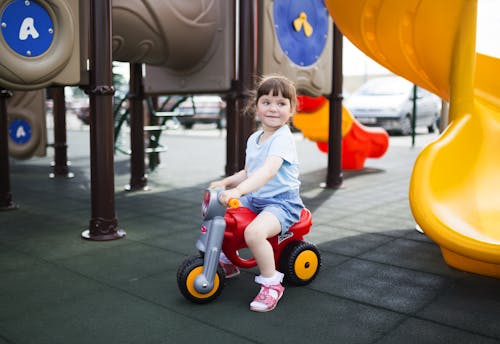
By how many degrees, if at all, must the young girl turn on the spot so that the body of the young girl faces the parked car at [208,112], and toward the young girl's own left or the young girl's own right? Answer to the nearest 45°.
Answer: approximately 135° to the young girl's own right

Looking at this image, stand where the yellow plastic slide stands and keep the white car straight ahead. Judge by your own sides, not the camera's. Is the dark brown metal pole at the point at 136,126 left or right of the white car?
left

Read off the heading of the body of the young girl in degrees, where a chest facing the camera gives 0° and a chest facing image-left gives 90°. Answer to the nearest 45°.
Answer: approximately 45°

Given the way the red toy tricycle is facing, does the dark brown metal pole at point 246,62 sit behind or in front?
behind

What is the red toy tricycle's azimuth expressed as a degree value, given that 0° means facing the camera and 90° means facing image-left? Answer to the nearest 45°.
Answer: approximately 45°

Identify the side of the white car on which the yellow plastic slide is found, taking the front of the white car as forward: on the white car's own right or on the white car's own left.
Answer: on the white car's own left

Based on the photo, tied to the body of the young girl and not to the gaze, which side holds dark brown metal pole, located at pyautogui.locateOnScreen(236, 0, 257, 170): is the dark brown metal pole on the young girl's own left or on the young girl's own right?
on the young girl's own right
